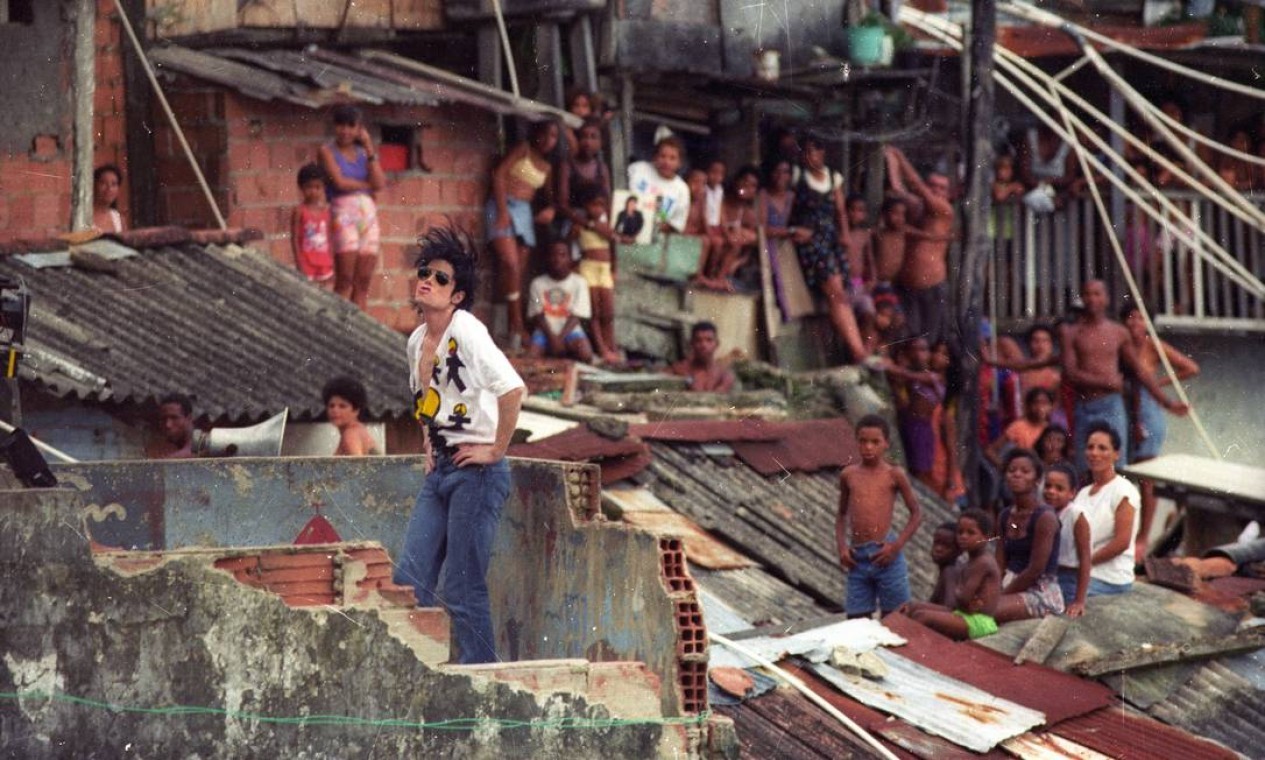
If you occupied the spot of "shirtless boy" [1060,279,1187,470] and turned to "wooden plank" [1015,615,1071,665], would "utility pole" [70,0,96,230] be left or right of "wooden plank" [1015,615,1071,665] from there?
right

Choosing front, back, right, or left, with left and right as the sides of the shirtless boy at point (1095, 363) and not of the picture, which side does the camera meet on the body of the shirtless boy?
front

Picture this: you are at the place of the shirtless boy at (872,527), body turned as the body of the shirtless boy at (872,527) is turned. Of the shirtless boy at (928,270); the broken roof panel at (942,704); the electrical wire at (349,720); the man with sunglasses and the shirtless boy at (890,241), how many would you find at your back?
2

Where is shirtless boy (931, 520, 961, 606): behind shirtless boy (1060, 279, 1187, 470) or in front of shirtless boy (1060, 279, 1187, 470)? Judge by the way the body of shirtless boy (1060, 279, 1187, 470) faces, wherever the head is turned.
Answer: in front

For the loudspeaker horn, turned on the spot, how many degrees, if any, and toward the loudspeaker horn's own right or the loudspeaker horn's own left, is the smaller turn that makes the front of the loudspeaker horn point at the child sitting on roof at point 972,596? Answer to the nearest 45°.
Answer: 0° — it already faces them

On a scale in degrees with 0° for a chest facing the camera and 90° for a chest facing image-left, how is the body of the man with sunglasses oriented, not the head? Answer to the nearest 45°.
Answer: approximately 45°

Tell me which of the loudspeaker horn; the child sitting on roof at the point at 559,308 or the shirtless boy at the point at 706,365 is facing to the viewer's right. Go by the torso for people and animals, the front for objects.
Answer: the loudspeaker horn

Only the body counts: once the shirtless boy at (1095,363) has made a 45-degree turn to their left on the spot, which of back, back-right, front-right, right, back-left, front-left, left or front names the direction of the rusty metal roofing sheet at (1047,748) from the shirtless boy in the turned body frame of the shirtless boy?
front-right

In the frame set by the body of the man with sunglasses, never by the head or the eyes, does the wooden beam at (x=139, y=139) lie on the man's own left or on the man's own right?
on the man's own right

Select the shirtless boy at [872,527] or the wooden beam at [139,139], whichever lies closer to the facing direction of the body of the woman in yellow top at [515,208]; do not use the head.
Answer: the shirtless boy

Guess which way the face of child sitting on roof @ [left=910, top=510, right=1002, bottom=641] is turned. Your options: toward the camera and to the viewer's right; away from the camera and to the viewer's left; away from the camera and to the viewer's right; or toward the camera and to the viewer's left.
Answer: toward the camera and to the viewer's left

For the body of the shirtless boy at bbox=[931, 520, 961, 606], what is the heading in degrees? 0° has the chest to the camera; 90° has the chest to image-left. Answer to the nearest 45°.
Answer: approximately 45°

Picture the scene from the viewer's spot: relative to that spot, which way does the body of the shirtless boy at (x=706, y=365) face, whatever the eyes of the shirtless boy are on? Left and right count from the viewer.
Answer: facing the viewer

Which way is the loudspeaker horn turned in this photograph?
to the viewer's right
